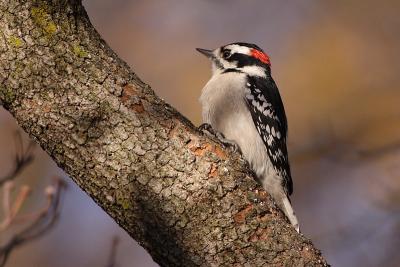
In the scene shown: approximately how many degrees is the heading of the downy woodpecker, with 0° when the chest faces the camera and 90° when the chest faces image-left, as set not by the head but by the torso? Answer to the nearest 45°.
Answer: approximately 90°
